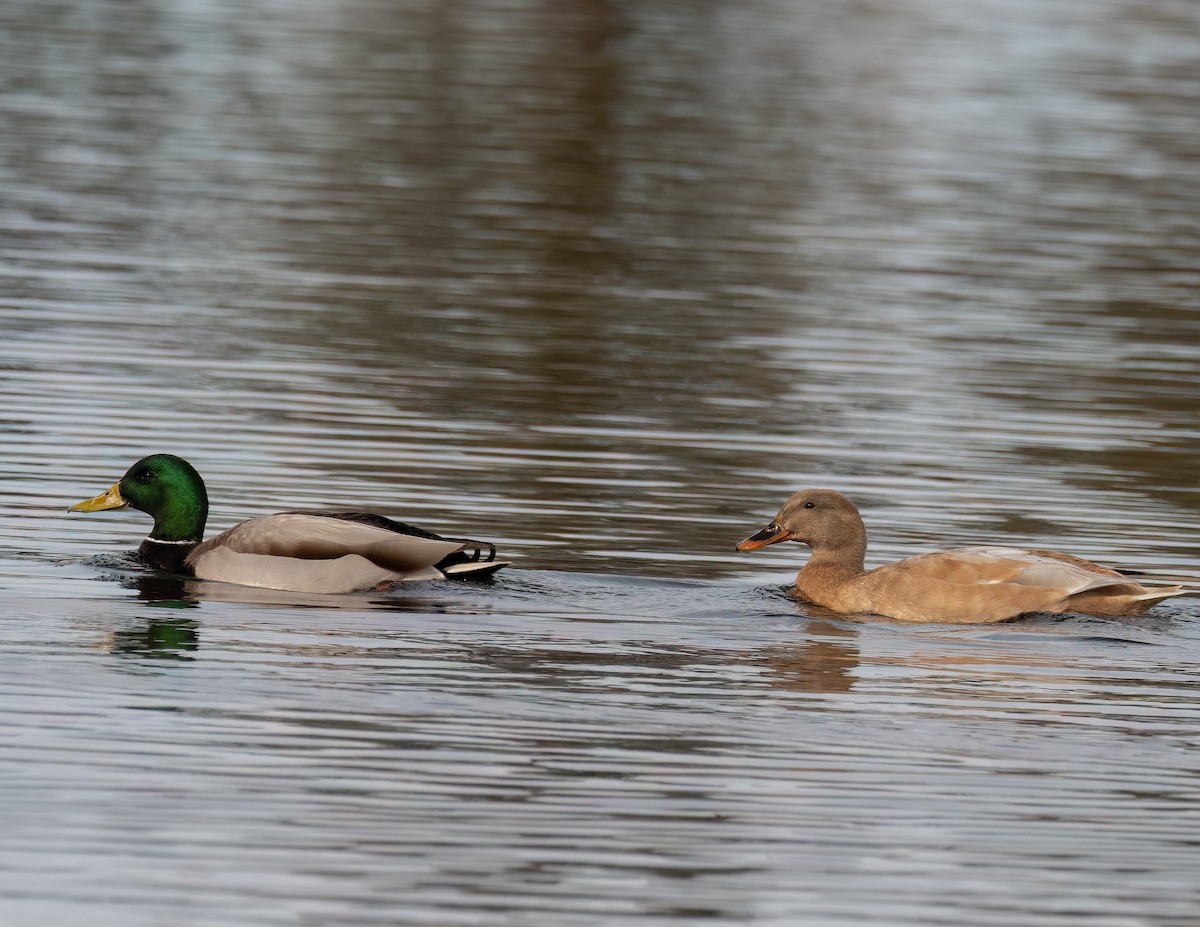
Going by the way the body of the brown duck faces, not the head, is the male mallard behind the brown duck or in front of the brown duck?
in front

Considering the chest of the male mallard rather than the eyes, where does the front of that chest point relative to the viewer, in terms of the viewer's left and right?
facing to the left of the viewer

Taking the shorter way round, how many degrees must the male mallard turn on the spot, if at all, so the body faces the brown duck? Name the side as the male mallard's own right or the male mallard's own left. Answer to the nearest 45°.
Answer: approximately 180°

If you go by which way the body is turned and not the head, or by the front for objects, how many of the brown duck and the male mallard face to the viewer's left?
2

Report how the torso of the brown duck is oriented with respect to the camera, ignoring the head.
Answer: to the viewer's left

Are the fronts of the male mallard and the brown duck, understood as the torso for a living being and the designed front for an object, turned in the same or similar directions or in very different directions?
same or similar directions
